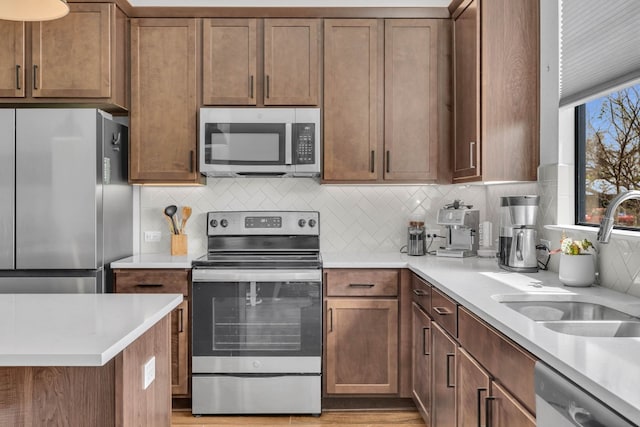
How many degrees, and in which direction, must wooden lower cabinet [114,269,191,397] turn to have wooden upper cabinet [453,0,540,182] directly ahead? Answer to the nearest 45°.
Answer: approximately 45° to its left

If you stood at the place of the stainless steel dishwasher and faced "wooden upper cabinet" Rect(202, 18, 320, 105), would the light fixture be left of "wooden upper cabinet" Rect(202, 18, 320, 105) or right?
left

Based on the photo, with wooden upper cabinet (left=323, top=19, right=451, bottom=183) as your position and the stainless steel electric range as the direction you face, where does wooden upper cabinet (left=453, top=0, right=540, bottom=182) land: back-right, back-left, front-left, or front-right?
back-left

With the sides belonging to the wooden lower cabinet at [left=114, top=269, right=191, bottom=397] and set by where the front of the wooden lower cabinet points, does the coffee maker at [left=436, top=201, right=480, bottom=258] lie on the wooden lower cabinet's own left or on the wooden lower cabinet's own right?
on the wooden lower cabinet's own left
